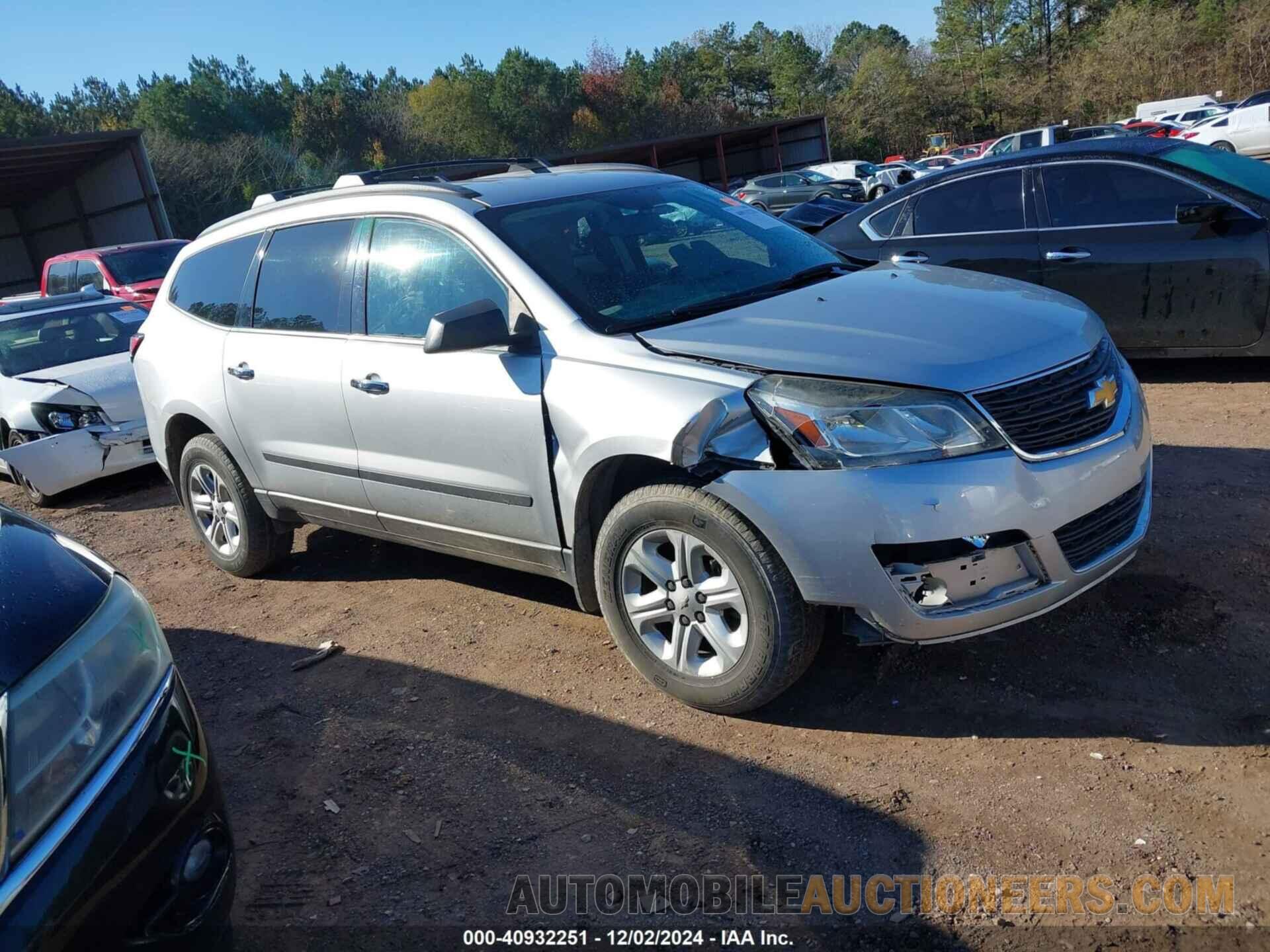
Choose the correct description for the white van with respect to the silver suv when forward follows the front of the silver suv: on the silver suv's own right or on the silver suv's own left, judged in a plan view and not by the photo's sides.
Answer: on the silver suv's own left

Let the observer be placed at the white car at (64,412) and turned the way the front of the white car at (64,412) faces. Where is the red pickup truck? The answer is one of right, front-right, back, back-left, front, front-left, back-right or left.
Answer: back-left

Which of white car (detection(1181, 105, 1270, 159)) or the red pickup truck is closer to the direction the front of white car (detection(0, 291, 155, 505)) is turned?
the white car

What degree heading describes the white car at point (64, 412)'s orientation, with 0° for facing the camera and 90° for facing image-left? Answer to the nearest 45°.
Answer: approximately 315°

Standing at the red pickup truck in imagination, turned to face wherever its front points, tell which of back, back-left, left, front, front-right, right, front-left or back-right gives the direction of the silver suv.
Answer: front-right

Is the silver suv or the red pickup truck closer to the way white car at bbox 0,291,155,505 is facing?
the silver suv

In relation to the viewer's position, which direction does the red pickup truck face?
facing the viewer and to the right of the viewer

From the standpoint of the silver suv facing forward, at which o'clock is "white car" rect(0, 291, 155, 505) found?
The white car is roughly at 6 o'clock from the silver suv.

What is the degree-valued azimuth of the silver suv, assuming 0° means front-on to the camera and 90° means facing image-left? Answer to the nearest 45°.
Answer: approximately 315°

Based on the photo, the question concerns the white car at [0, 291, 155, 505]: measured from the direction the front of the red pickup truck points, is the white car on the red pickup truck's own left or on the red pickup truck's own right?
on the red pickup truck's own right

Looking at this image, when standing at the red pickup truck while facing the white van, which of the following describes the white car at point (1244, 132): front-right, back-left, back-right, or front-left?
front-right

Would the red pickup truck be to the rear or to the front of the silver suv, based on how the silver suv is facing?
to the rear

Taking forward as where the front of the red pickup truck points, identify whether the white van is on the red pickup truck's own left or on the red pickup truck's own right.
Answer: on the red pickup truck's own left
